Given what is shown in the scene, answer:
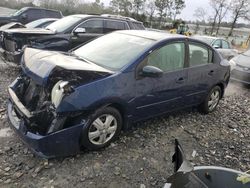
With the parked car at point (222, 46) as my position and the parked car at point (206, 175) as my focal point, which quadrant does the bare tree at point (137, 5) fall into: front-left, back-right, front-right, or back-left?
back-right

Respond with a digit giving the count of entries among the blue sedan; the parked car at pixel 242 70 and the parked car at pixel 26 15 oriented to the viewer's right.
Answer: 0

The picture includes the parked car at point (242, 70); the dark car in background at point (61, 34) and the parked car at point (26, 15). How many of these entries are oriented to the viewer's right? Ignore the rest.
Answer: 0

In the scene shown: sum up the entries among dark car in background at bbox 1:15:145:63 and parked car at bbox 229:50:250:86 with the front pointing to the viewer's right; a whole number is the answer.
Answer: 0

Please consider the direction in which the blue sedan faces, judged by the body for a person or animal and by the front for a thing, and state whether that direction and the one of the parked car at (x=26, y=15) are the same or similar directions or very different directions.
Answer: same or similar directions

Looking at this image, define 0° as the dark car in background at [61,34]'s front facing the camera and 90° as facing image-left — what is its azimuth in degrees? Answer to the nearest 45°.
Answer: approximately 45°

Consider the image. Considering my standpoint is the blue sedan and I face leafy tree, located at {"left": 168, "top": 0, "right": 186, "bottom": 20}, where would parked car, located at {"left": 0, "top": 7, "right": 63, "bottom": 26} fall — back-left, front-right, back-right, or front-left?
front-left

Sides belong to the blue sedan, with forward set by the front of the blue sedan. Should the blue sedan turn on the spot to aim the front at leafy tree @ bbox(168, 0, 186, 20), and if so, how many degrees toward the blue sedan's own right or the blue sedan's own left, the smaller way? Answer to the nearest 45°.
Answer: approximately 135° to the blue sedan's own right

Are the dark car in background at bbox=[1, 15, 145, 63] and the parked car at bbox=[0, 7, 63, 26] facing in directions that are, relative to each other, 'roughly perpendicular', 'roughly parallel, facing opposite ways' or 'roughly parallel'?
roughly parallel

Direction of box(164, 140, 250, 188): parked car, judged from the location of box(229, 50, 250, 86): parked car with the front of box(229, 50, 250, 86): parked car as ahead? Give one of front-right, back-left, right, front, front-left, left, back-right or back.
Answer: front-left

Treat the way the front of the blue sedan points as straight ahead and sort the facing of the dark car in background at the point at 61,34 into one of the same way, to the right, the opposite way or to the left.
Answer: the same way

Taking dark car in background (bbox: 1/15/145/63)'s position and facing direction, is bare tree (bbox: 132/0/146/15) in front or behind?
behind

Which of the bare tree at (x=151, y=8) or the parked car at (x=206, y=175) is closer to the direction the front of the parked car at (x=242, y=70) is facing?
the parked car

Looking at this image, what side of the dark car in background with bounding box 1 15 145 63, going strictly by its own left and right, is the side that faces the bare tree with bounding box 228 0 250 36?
back

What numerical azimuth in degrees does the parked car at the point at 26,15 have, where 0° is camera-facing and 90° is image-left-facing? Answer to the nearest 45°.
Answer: approximately 45°
